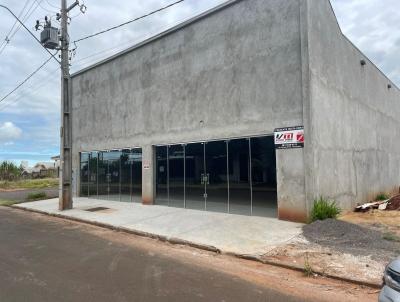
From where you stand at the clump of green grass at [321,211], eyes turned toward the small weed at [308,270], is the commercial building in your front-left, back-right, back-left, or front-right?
back-right

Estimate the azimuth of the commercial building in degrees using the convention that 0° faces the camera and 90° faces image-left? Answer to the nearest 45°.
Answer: approximately 45°

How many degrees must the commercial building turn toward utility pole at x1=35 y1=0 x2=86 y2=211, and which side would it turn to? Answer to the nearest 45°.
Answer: approximately 45° to its right
